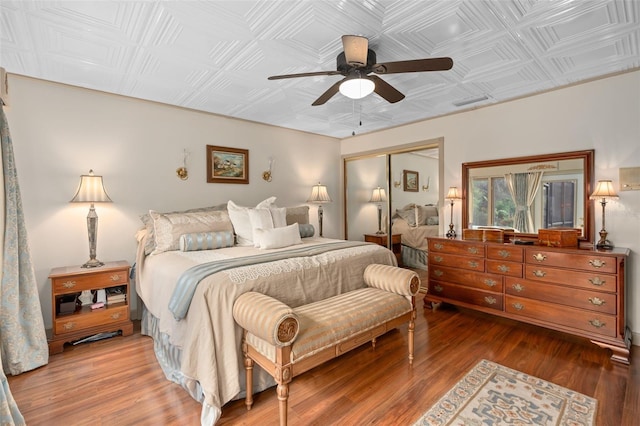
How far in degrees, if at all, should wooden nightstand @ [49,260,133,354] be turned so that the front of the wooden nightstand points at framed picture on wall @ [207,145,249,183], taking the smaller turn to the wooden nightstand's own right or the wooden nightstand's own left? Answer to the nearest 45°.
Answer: approximately 90° to the wooden nightstand's own left

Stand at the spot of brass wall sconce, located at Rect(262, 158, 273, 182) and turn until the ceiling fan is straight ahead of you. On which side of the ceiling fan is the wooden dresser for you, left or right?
left

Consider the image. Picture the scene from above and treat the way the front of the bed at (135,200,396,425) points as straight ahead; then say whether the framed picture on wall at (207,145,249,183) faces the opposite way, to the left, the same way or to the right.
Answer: the same way

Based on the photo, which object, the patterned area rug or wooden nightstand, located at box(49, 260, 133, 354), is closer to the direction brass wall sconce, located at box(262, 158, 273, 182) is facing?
the patterned area rug

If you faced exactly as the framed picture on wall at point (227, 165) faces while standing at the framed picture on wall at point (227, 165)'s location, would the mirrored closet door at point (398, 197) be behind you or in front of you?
in front

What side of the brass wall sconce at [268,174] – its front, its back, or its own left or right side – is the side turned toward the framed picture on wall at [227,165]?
right

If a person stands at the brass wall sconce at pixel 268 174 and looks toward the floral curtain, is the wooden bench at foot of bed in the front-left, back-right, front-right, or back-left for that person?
front-left

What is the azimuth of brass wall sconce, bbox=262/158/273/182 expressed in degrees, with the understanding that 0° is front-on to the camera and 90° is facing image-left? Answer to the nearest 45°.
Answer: approximately 315°

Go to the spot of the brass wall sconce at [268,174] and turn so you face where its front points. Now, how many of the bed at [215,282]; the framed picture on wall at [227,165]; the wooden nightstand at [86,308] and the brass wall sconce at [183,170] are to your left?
0

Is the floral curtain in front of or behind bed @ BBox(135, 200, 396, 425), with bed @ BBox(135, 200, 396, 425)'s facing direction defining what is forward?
behind

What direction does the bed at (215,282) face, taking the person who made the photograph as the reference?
facing the viewer and to the right of the viewer

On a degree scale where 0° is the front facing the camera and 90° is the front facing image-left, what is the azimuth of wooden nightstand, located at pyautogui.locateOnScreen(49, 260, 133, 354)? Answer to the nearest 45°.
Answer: approximately 0°

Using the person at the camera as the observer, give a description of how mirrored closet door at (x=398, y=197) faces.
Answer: facing the viewer and to the left of the viewer

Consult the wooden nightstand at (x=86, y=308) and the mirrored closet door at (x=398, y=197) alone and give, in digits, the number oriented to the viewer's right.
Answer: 0

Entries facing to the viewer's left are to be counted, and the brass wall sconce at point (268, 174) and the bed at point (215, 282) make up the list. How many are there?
0

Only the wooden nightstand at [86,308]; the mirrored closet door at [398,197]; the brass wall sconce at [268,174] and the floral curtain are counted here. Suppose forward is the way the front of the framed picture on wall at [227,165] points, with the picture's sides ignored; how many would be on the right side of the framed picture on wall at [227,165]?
2

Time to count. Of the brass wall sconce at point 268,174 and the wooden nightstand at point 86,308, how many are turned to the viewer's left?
0

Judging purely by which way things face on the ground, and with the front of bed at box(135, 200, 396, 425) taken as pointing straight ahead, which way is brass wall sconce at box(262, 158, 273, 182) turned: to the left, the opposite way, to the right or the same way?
the same way
